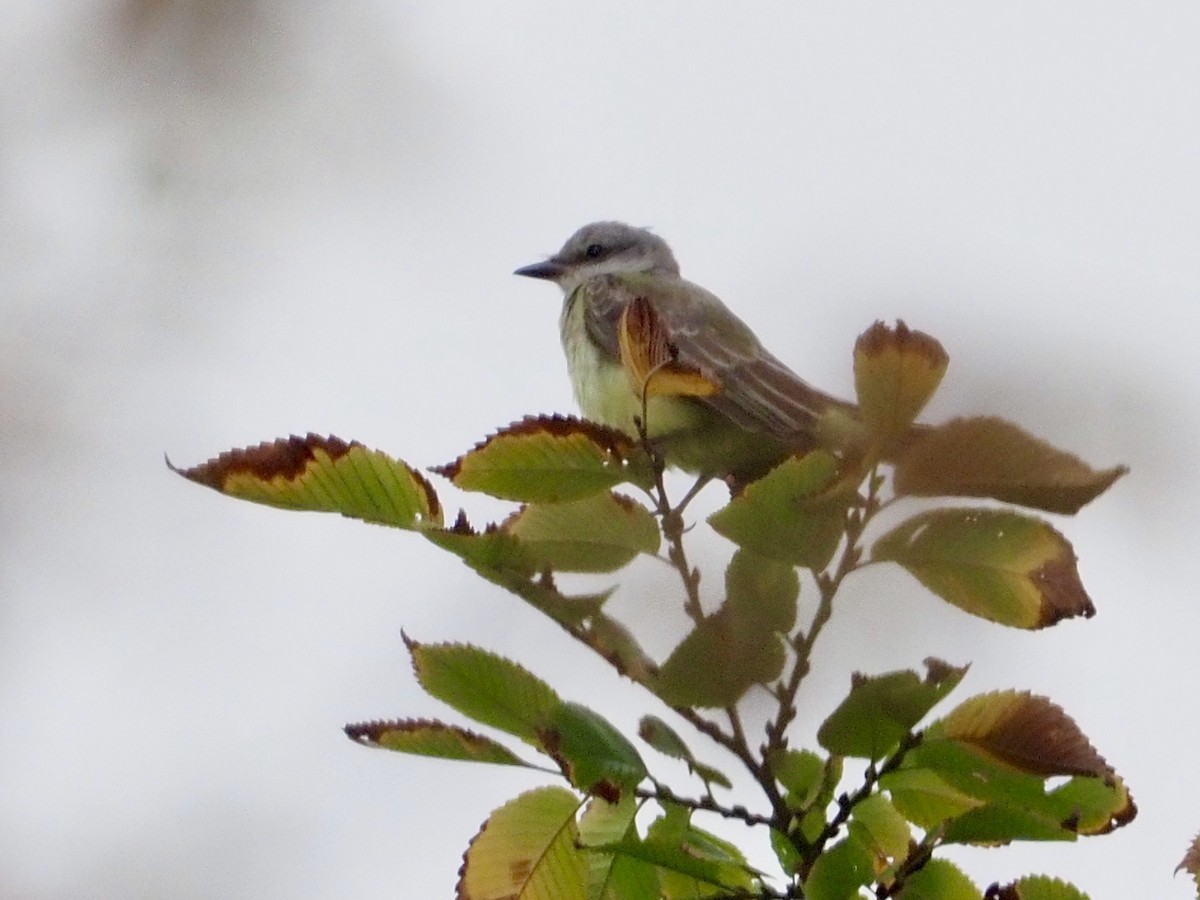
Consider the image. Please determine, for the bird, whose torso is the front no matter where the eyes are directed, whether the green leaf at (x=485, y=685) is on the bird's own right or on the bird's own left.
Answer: on the bird's own left

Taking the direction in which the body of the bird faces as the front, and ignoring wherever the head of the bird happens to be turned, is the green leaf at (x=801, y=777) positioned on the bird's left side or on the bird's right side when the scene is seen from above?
on the bird's left side

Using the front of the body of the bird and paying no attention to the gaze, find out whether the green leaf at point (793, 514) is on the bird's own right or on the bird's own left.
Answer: on the bird's own left

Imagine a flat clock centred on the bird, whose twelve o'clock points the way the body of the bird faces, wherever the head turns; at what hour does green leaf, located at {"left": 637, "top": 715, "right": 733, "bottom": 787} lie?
The green leaf is roughly at 9 o'clock from the bird.

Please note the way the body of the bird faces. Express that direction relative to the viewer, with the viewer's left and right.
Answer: facing to the left of the viewer
